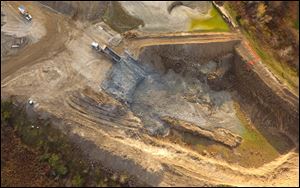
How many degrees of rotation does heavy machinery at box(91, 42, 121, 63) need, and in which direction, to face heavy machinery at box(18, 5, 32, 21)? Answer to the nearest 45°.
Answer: approximately 45° to its left

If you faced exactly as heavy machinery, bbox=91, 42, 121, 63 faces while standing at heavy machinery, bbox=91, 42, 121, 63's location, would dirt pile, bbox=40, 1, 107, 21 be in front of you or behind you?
in front

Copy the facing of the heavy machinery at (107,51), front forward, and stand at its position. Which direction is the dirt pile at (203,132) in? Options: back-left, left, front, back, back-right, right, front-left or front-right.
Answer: back-right

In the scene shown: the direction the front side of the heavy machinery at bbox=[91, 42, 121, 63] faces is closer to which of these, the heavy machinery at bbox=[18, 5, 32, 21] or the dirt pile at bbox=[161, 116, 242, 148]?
the heavy machinery
